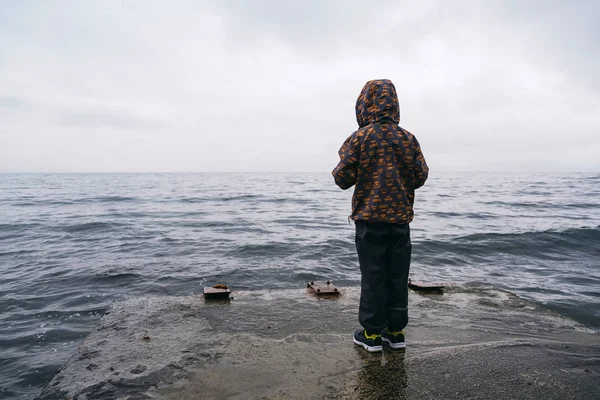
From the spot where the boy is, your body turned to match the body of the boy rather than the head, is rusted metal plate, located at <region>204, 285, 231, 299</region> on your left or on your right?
on your left

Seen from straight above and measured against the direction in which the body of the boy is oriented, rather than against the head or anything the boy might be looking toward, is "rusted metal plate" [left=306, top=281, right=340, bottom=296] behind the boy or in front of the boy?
in front

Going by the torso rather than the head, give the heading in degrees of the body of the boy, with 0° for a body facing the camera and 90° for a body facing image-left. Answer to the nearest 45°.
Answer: approximately 180°

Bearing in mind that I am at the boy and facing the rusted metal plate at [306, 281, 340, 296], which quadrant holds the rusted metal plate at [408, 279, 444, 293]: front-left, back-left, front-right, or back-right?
front-right

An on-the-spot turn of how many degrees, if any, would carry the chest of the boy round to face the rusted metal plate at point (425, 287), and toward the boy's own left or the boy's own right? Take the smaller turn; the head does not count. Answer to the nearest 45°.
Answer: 0° — they already face it

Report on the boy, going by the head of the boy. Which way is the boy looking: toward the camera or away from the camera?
away from the camera

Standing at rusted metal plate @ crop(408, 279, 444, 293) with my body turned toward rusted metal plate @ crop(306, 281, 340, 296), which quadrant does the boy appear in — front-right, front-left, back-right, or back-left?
front-left
